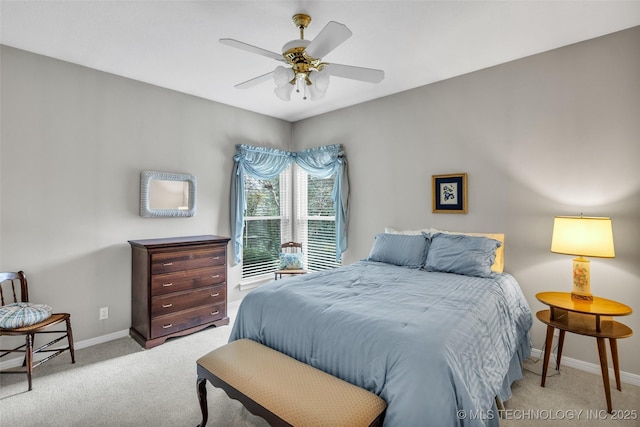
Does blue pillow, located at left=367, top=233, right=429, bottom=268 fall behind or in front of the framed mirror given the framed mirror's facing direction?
in front

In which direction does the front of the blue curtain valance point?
toward the camera

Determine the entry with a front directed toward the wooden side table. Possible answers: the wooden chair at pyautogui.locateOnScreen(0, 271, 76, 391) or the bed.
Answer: the wooden chair

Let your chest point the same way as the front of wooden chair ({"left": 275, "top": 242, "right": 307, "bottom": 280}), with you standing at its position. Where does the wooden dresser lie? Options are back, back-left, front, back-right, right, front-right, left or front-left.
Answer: front-right

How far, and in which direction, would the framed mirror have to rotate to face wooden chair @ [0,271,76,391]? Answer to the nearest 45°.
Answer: approximately 90° to its right

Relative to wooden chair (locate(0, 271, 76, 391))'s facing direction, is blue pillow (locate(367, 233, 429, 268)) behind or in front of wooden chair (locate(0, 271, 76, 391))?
in front

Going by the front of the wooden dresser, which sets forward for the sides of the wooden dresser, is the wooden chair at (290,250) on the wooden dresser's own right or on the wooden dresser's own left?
on the wooden dresser's own left

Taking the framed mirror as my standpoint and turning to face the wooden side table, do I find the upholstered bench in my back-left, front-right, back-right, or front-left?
front-right

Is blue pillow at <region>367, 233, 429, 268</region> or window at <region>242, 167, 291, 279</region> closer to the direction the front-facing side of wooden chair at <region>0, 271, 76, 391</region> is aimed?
the blue pillow

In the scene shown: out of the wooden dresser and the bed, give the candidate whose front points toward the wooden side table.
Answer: the wooden dresser

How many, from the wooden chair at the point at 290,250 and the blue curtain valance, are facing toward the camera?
2

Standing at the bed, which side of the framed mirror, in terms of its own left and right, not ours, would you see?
front

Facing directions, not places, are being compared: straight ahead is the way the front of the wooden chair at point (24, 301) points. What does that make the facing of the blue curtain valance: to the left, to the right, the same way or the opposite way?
to the right

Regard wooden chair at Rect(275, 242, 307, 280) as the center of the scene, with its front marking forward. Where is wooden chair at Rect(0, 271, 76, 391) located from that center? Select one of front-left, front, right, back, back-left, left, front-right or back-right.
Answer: front-right

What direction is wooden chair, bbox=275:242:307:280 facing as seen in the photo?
toward the camera

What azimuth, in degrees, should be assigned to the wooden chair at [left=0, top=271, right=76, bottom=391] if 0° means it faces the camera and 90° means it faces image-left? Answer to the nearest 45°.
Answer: approximately 315°

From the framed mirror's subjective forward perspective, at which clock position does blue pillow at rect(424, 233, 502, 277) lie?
The blue pillow is roughly at 12 o'clock from the framed mirror.

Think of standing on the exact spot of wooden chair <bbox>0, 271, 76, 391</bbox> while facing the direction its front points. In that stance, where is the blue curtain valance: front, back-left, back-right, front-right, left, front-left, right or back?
front-left
